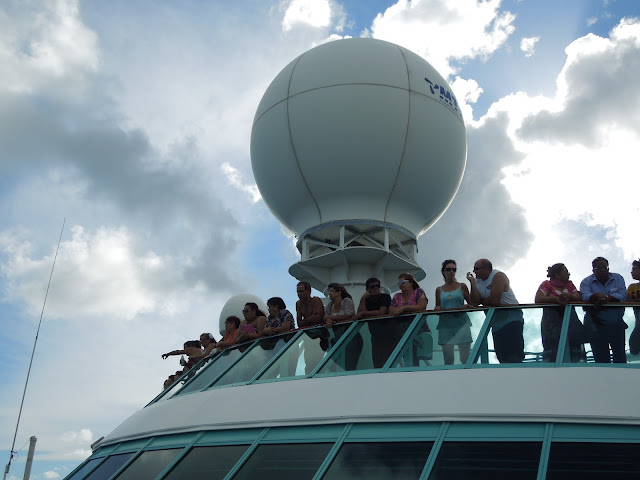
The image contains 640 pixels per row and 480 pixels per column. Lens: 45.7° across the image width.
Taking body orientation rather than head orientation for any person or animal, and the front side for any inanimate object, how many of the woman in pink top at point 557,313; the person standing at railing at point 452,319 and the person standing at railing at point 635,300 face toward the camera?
3

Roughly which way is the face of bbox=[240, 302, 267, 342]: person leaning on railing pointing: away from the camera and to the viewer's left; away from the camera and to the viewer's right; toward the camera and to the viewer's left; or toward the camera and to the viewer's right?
toward the camera and to the viewer's left

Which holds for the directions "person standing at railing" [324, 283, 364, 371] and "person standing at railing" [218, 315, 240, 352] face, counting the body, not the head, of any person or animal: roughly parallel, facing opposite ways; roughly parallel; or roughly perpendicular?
roughly parallel

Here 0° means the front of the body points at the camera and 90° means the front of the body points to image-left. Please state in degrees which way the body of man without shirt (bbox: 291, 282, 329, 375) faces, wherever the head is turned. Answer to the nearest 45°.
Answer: approximately 45°

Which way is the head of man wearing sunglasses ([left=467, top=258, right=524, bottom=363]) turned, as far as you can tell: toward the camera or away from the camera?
toward the camera

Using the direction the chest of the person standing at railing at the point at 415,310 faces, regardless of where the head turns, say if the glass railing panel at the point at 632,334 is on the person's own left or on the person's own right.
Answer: on the person's own left

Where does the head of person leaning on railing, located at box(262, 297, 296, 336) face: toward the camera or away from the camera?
toward the camera

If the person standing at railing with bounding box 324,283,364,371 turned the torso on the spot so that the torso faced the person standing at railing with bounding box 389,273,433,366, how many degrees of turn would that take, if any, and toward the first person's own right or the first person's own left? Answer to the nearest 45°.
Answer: approximately 90° to the first person's own left

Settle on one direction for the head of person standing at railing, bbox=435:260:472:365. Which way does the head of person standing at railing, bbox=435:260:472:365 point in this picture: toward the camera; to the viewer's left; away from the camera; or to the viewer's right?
toward the camera

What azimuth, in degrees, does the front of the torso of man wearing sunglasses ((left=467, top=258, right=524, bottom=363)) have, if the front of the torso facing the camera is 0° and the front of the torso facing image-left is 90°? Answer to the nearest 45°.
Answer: approximately 45°

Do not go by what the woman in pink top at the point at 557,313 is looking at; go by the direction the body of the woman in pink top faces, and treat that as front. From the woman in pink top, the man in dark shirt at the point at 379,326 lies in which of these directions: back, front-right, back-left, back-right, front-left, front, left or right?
right

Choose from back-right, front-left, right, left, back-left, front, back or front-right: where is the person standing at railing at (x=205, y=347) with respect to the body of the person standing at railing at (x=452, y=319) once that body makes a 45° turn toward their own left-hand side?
back

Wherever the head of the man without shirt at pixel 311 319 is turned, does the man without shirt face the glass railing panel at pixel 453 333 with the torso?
no

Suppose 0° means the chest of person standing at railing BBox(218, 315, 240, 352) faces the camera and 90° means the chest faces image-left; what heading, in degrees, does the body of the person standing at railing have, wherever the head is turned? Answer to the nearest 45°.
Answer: approximately 45°

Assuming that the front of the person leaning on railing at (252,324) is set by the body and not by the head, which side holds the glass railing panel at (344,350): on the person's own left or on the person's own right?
on the person's own left

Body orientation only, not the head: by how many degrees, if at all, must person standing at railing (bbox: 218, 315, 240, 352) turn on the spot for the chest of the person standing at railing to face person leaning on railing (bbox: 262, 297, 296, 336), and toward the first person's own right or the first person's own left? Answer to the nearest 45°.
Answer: approximately 90° to the first person's own left

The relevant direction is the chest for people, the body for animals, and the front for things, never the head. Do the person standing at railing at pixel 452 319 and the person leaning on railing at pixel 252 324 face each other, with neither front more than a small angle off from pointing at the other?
no

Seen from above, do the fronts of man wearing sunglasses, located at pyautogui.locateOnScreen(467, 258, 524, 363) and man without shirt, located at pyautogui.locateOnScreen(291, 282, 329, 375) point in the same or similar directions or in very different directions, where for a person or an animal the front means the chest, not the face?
same or similar directions

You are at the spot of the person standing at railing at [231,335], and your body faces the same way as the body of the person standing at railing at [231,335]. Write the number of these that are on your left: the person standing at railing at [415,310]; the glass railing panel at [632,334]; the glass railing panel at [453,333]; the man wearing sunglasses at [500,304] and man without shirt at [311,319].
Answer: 5

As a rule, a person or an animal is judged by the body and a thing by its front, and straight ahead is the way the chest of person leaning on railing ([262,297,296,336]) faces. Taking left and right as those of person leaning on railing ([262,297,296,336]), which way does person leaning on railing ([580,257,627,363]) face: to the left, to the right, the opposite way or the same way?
the same way

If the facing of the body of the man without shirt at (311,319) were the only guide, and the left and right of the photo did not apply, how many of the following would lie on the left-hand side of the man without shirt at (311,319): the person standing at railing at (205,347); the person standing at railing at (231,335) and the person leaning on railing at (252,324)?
0

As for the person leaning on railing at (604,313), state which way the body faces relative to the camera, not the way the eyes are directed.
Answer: toward the camera

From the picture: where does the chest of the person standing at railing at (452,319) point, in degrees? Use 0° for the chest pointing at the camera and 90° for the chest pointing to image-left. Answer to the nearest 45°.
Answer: approximately 0°
